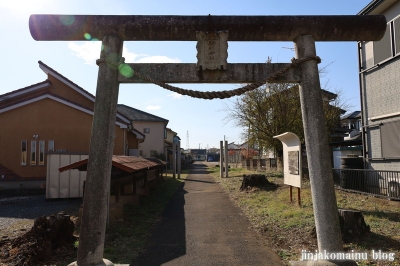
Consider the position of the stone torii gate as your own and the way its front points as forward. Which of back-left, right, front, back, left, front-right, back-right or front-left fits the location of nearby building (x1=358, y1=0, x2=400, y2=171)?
back-left

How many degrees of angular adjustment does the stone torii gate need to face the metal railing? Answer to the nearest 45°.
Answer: approximately 135° to its left

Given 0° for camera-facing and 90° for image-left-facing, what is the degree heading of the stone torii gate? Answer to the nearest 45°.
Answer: approximately 0°

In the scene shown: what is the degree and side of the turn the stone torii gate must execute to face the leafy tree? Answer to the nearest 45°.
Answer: approximately 180°

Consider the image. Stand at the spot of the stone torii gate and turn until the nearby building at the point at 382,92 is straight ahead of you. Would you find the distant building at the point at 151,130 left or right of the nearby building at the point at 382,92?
left

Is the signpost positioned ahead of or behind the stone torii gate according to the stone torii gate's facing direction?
behind

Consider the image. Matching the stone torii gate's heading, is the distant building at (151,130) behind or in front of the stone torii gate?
behind
